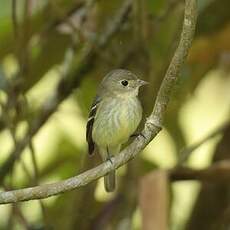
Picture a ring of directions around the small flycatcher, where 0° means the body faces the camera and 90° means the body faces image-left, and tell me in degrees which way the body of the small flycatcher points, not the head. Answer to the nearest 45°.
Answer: approximately 315°

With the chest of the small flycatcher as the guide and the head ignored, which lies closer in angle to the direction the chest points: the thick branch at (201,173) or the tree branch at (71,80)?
the thick branch

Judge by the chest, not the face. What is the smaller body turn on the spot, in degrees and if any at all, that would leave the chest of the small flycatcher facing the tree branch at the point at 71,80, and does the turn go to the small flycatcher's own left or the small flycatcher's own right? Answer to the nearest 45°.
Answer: approximately 180°
